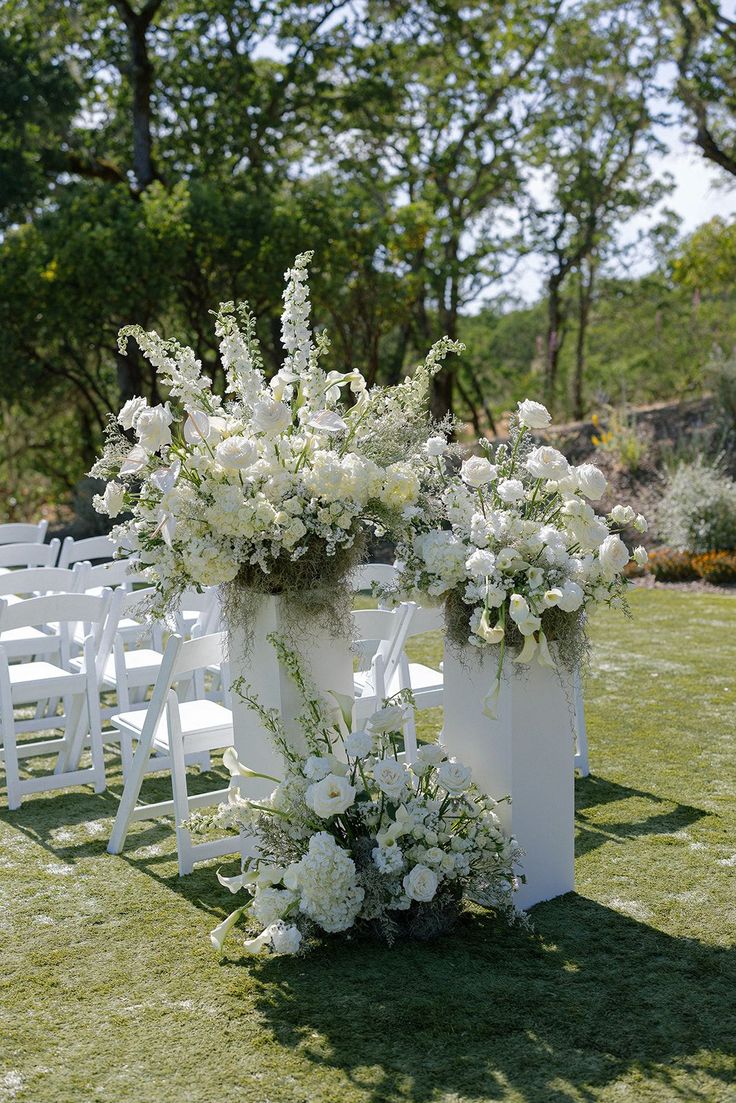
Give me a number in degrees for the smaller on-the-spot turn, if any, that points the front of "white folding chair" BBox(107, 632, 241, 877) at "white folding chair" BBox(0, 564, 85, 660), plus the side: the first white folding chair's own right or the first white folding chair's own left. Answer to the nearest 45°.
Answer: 0° — it already faces it

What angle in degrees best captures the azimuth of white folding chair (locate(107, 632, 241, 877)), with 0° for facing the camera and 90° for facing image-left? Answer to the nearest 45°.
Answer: approximately 135°

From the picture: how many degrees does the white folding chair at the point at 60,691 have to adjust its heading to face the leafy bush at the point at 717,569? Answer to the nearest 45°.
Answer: approximately 90° to its right

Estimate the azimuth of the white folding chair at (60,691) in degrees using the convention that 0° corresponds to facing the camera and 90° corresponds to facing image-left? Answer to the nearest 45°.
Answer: approximately 135°
